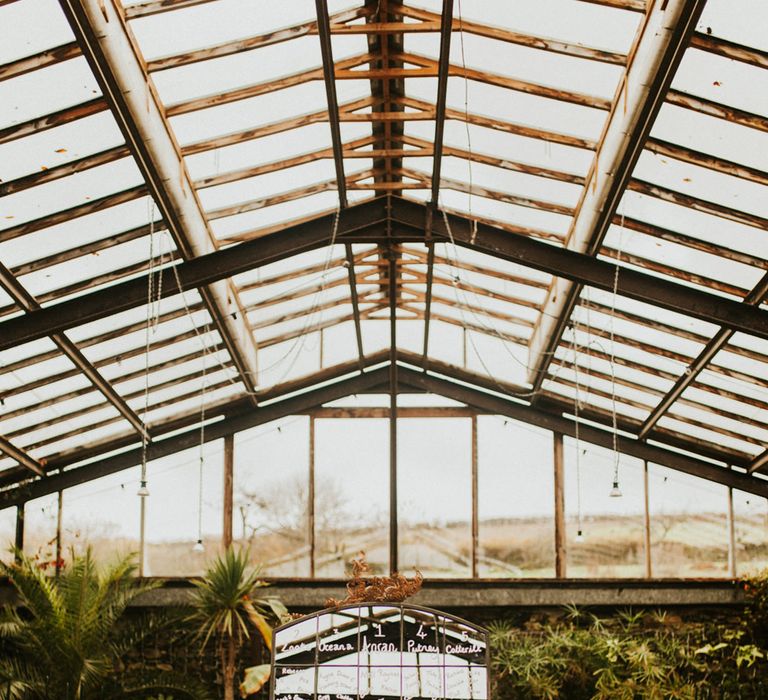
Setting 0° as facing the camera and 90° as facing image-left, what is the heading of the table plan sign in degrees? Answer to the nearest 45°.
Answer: approximately 0°

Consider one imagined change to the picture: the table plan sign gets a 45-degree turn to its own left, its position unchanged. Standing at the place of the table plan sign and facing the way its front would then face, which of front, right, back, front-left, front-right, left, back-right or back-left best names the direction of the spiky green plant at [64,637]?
back

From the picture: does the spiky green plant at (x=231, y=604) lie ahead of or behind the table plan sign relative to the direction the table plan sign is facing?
behind

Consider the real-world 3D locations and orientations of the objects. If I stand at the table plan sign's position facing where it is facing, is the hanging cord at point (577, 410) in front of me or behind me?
behind
